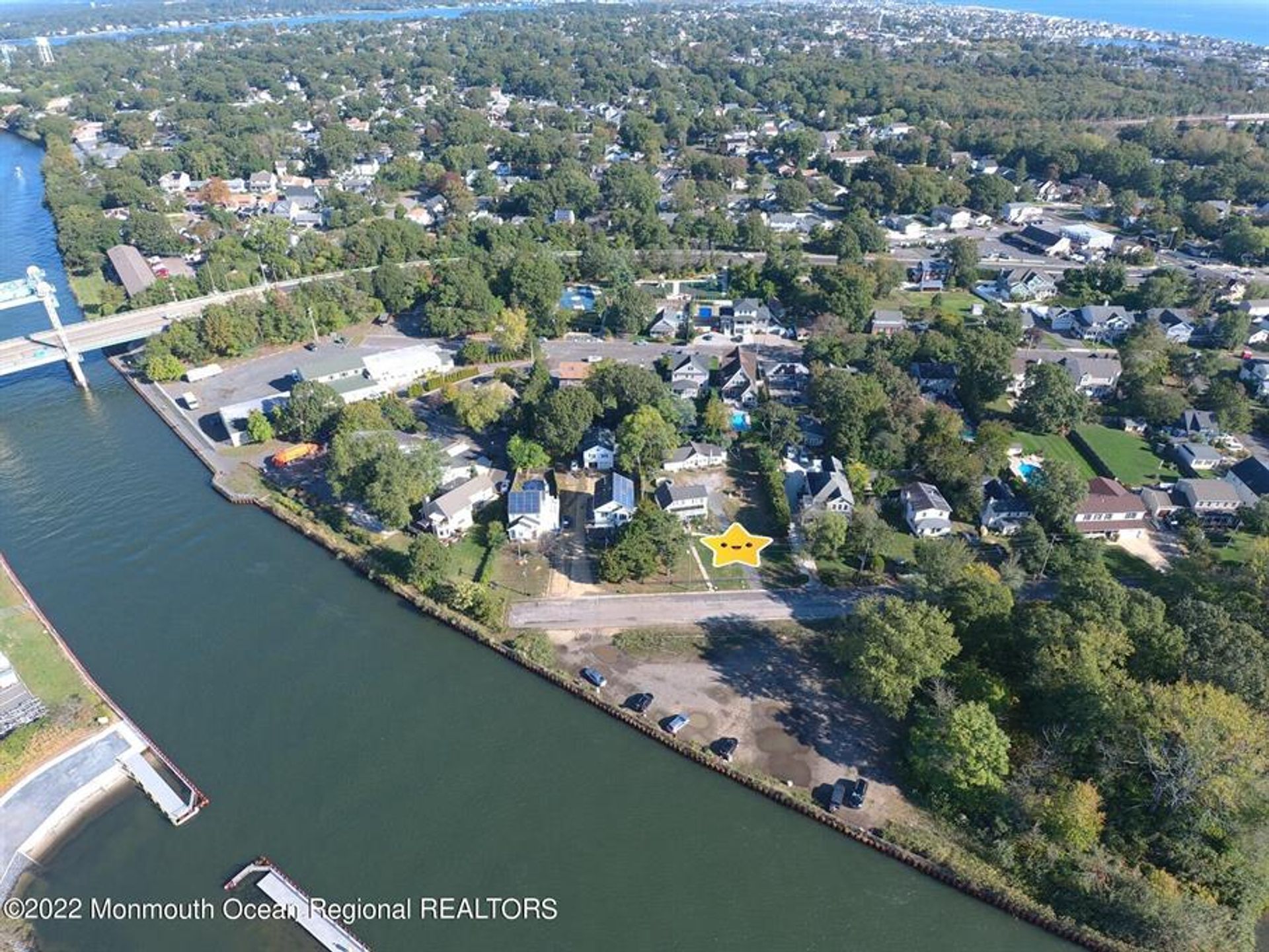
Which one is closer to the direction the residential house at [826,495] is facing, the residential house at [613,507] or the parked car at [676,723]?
the parked car

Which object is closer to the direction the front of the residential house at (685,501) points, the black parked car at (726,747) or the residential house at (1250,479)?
the black parked car

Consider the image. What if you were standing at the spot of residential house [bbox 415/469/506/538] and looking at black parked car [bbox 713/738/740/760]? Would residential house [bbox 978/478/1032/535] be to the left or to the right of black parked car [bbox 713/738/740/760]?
left

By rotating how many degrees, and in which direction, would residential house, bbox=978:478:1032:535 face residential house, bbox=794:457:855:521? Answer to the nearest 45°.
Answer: approximately 90° to its right

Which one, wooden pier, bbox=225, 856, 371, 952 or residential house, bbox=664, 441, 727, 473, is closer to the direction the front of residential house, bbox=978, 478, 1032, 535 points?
the wooden pier

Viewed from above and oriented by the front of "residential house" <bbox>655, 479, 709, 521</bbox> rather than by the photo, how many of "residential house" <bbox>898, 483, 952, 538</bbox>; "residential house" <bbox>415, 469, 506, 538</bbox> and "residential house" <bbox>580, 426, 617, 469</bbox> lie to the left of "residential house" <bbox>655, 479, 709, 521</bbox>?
1

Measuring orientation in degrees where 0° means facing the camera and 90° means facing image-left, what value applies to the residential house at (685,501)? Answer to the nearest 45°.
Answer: approximately 0°
